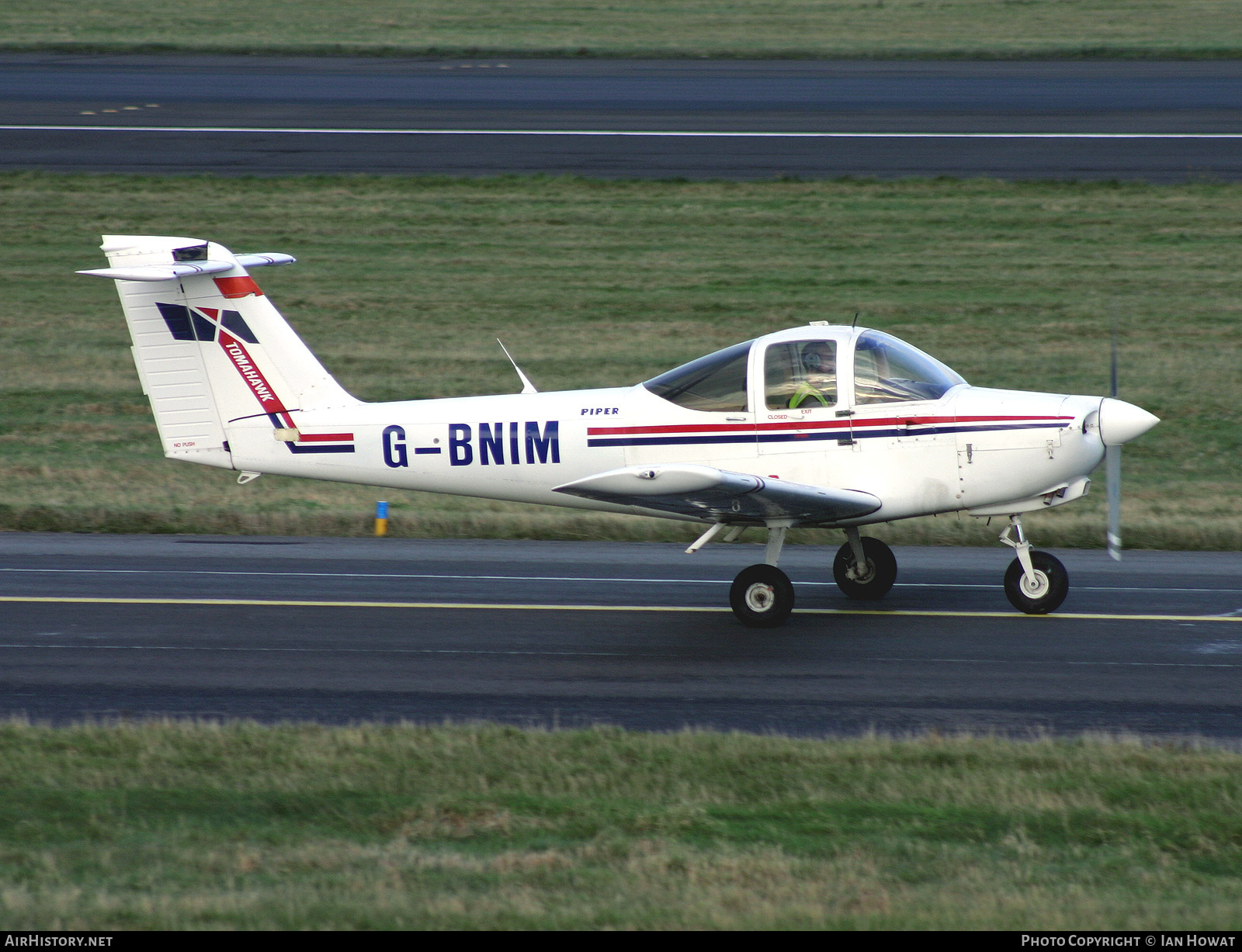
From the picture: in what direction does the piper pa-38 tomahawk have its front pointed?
to the viewer's right

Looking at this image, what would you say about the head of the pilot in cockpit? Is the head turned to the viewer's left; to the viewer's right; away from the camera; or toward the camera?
to the viewer's right
